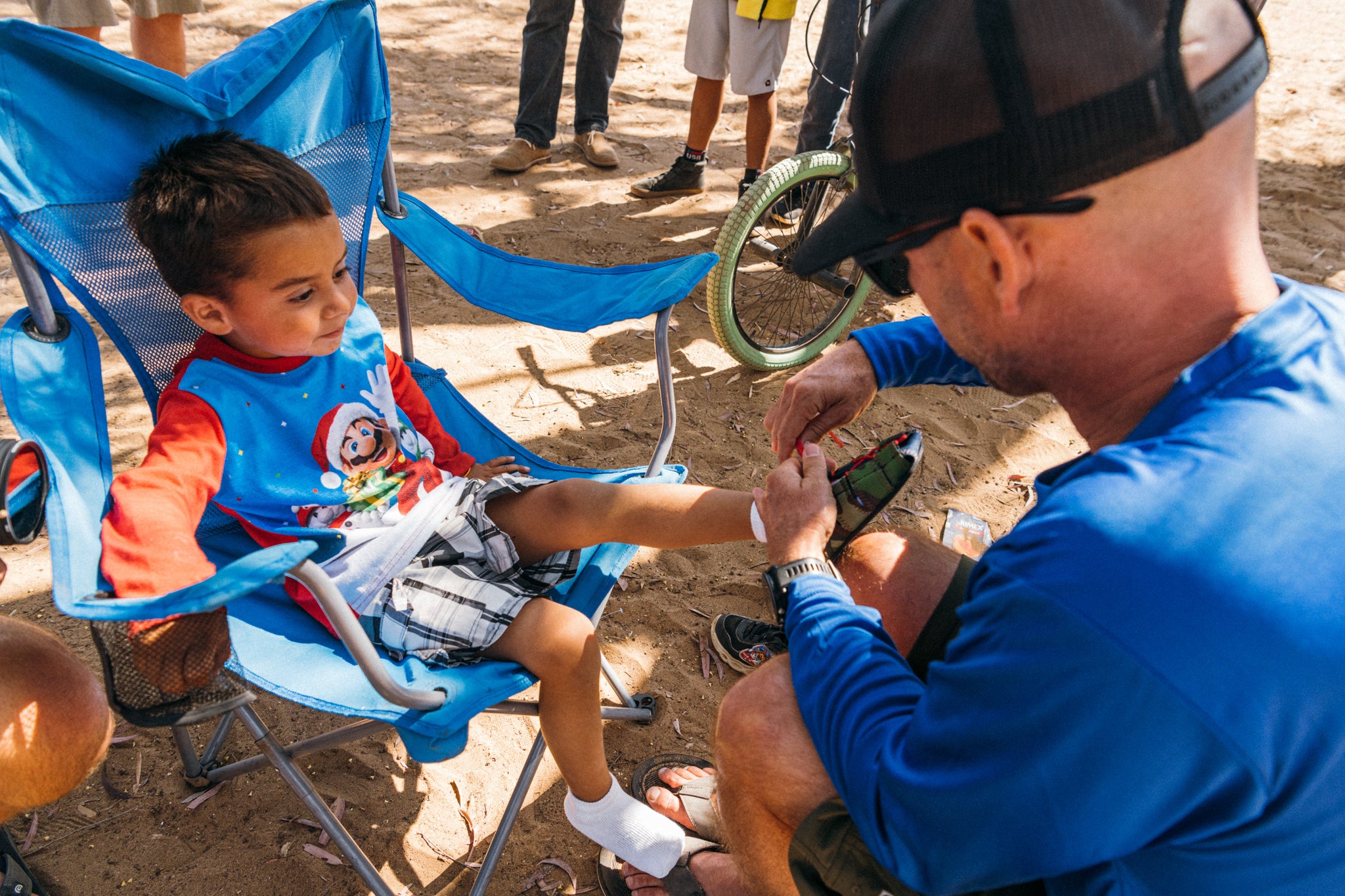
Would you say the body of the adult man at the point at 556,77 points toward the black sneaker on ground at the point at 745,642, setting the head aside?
yes

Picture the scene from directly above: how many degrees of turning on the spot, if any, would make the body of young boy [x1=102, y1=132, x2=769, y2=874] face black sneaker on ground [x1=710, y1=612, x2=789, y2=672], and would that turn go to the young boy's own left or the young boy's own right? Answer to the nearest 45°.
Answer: approximately 45° to the young boy's own left

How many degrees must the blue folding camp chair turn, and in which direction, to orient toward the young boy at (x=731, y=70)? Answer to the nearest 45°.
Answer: approximately 90° to its left

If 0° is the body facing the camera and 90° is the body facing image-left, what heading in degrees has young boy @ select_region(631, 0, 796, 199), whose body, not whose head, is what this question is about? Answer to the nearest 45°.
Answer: approximately 45°

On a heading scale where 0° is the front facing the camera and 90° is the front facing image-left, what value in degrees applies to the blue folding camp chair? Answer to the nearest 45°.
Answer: approximately 315°

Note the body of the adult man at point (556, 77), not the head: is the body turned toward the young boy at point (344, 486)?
yes

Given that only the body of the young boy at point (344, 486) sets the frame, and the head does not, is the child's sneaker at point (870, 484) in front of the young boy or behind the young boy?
in front

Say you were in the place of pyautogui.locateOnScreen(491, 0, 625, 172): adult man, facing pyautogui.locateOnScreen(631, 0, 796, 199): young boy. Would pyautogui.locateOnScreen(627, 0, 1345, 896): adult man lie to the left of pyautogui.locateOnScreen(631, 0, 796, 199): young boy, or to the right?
right

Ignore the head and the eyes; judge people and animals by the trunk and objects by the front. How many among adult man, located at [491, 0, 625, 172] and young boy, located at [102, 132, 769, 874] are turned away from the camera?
0

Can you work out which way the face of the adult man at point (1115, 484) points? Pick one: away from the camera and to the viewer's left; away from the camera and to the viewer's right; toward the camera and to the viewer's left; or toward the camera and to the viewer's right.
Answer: away from the camera and to the viewer's left

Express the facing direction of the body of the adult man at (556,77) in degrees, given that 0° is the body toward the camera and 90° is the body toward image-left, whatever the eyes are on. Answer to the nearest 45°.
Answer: approximately 0°
